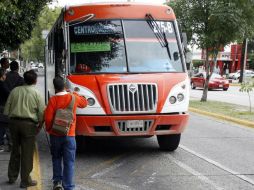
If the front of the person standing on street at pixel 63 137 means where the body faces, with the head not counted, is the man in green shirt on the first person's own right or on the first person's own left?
on the first person's own left

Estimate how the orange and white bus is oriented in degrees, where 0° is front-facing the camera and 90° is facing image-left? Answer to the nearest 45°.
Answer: approximately 0°

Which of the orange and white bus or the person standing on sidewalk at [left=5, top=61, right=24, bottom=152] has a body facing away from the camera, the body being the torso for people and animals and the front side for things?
the person standing on sidewalk

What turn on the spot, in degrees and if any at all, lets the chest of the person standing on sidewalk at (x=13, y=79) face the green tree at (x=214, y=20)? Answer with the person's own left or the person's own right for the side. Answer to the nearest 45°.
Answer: approximately 45° to the person's own right

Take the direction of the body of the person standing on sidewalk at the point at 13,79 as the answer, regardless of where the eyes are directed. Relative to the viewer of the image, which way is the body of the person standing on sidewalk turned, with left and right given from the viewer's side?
facing away from the viewer

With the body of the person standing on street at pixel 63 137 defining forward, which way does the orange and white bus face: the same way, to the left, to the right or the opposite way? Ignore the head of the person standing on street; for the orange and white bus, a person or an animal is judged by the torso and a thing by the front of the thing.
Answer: the opposite way

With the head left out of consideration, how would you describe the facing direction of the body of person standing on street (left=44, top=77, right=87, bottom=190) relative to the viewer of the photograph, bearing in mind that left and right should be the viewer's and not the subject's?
facing away from the viewer

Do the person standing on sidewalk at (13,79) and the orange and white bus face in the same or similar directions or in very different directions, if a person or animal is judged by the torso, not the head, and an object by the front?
very different directions
